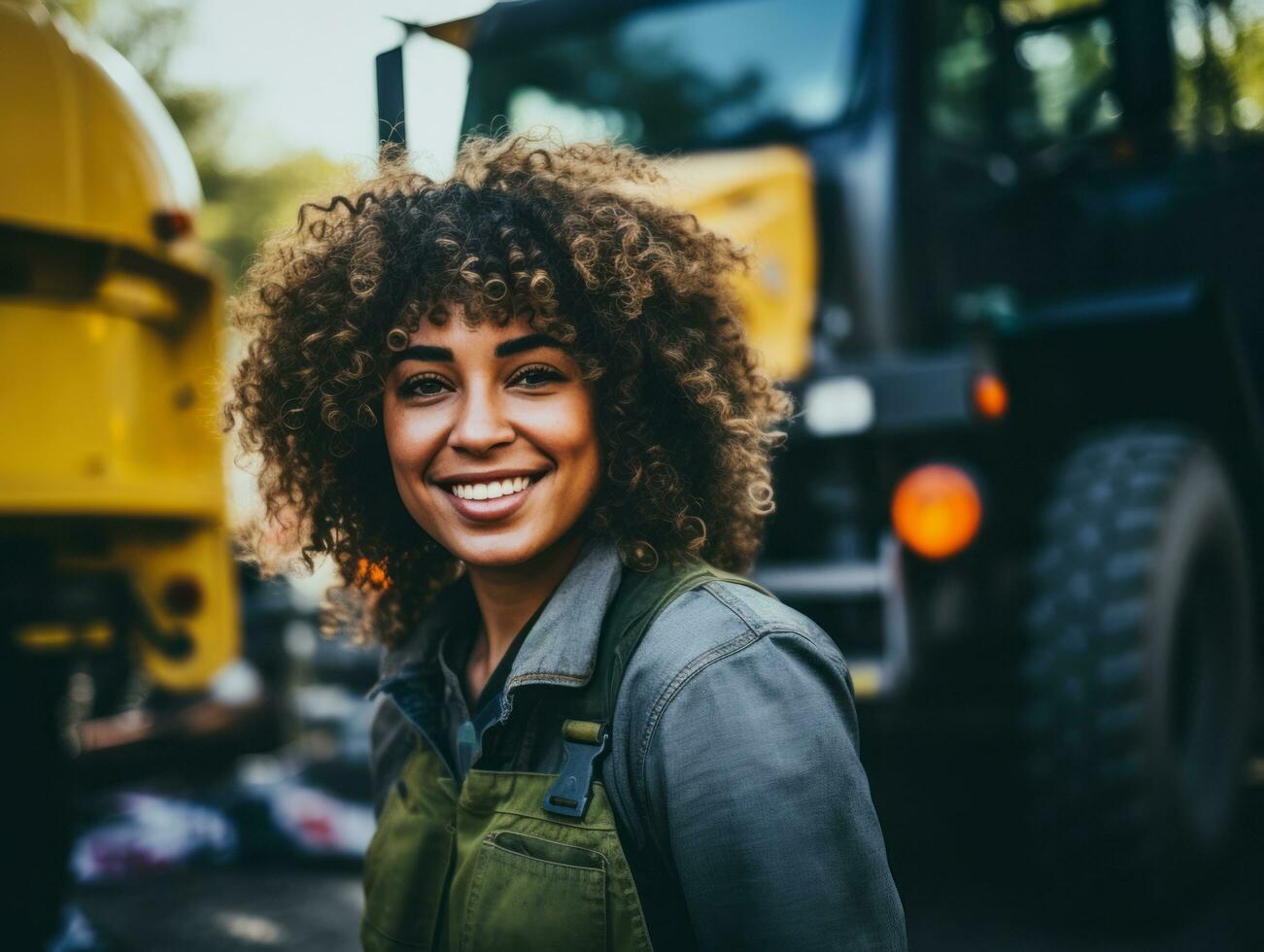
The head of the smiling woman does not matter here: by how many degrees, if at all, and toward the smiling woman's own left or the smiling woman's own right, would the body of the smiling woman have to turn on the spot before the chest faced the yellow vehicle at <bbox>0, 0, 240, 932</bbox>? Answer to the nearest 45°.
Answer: approximately 90° to the smiling woman's own right

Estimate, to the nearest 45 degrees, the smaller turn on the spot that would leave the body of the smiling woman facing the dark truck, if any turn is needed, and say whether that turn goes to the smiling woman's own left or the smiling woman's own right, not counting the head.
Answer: approximately 180°

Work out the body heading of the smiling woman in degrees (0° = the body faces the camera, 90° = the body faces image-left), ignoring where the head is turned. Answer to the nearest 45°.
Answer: approximately 45°
